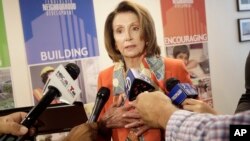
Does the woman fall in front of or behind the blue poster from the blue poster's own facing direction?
in front

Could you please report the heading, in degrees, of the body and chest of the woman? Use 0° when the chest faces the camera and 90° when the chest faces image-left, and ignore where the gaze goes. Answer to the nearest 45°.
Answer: approximately 45°

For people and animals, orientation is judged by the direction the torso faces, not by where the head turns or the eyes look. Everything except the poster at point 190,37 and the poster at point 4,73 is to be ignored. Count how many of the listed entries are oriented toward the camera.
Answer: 2

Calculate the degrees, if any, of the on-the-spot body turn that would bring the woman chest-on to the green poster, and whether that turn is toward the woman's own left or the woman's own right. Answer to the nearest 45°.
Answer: approximately 90° to the woman's own right

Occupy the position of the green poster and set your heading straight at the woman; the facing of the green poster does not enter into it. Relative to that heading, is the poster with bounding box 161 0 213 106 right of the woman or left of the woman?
left

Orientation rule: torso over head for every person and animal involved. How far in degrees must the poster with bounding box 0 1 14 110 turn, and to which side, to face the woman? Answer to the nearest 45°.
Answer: approximately 45° to its left

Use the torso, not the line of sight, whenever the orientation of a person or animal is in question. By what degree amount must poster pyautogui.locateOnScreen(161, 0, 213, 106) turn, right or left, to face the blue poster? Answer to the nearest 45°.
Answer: approximately 45° to its right

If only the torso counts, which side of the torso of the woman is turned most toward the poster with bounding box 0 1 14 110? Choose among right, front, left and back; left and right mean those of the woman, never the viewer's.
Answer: right

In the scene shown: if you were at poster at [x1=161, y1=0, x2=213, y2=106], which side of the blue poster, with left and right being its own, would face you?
left

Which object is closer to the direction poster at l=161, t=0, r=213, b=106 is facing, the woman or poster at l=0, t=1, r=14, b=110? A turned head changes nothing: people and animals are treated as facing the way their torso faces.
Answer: the woman
